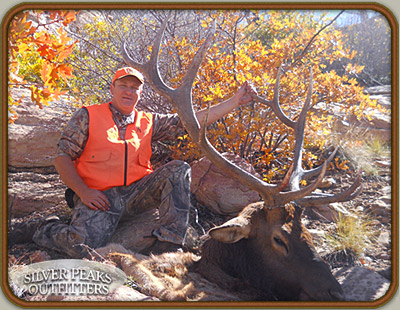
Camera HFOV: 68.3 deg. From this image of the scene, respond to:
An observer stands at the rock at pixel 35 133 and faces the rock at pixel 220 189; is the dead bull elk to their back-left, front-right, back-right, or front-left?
front-right

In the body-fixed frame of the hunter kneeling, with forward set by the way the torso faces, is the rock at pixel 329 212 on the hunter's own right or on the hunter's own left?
on the hunter's own left

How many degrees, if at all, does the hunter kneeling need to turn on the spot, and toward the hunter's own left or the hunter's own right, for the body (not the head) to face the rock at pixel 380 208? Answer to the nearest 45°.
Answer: approximately 45° to the hunter's own left

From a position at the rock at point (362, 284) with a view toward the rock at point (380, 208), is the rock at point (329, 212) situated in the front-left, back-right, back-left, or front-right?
front-left

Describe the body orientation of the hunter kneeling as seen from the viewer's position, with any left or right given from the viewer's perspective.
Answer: facing the viewer and to the right of the viewer

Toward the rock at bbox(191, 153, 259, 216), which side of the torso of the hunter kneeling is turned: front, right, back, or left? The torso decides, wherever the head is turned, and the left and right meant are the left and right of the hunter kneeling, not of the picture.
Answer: left
